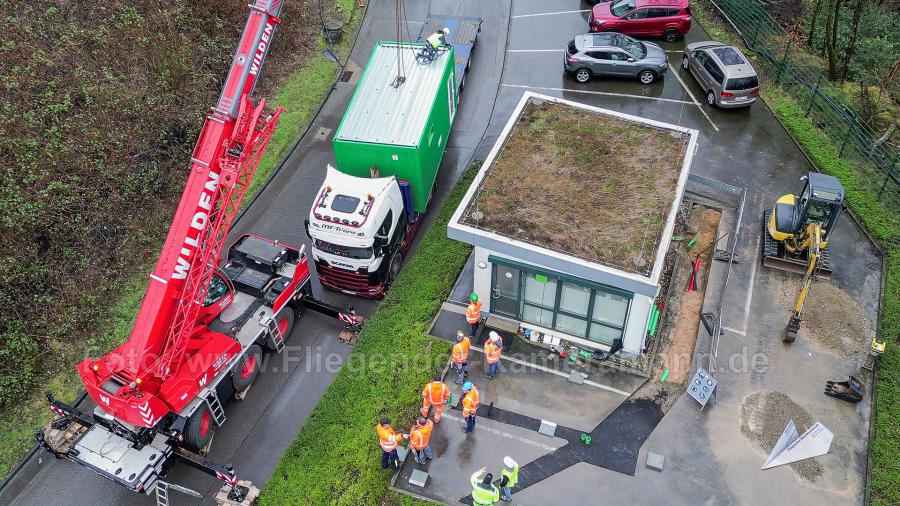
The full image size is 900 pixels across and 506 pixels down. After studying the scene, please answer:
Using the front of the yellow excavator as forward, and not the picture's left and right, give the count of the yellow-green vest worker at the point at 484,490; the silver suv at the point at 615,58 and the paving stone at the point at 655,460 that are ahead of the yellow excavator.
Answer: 2

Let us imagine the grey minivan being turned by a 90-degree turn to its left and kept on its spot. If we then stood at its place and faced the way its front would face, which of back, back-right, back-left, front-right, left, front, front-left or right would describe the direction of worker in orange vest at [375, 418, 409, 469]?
front-left

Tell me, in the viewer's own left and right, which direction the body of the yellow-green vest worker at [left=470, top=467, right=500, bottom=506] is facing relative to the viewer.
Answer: facing away from the viewer

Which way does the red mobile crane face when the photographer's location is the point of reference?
facing away from the viewer and to the right of the viewer

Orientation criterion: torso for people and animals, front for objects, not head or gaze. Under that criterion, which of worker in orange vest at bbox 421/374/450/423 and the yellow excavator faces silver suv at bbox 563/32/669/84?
the worker in orange vest

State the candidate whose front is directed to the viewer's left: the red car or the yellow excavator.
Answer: the red car

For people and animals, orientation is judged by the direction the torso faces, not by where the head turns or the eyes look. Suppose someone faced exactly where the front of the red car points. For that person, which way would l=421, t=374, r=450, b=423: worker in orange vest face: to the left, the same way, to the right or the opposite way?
to the right

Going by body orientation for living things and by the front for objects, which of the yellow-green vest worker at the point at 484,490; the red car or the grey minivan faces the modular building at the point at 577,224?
the yellow-green vest worker

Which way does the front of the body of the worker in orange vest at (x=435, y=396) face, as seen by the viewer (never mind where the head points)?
away from the camera
